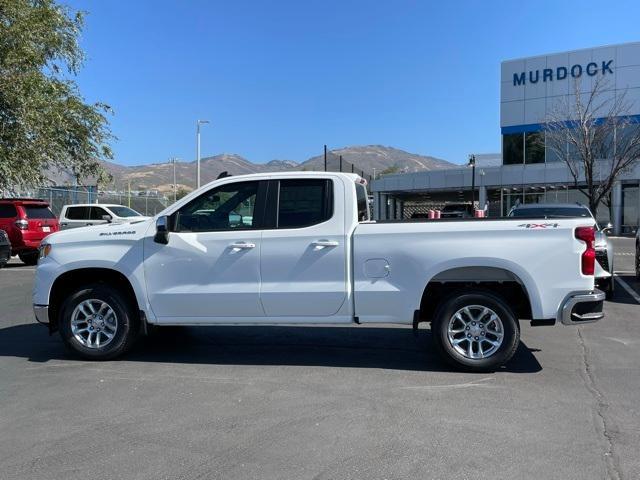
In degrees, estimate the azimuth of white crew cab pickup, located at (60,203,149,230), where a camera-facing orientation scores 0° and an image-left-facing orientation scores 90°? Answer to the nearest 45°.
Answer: approximately 315°

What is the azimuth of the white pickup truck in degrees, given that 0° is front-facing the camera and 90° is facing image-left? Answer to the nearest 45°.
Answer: approximately 90°

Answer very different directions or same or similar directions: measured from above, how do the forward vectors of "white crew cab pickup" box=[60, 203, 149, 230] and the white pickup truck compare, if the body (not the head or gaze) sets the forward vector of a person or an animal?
very different directions

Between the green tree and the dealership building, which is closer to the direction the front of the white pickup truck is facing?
the green tree

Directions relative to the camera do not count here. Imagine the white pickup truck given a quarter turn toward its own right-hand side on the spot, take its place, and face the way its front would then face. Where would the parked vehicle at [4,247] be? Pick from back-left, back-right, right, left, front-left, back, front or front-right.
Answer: front-left

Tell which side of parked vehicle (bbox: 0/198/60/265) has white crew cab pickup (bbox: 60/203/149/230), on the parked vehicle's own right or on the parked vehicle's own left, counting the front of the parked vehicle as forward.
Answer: on the parked vehicle's own right

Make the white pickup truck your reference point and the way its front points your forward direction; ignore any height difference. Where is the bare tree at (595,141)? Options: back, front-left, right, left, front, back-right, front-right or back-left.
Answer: back-right

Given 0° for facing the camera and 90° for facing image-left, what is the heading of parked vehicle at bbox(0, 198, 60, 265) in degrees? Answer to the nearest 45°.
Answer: approximately 135°

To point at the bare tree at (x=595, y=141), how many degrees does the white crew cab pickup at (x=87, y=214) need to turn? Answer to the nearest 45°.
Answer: approximately 45° to its left

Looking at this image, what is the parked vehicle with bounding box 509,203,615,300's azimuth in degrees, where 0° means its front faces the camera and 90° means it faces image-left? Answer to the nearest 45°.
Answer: approximately 0°

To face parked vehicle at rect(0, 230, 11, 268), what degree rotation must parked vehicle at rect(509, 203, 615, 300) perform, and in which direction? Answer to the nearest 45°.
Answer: approximately 90° to its right

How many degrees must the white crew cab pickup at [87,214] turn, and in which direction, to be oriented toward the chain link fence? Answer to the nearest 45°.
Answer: approximately 135° to its left

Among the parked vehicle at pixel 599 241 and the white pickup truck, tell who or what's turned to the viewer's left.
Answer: the white pickup truck
